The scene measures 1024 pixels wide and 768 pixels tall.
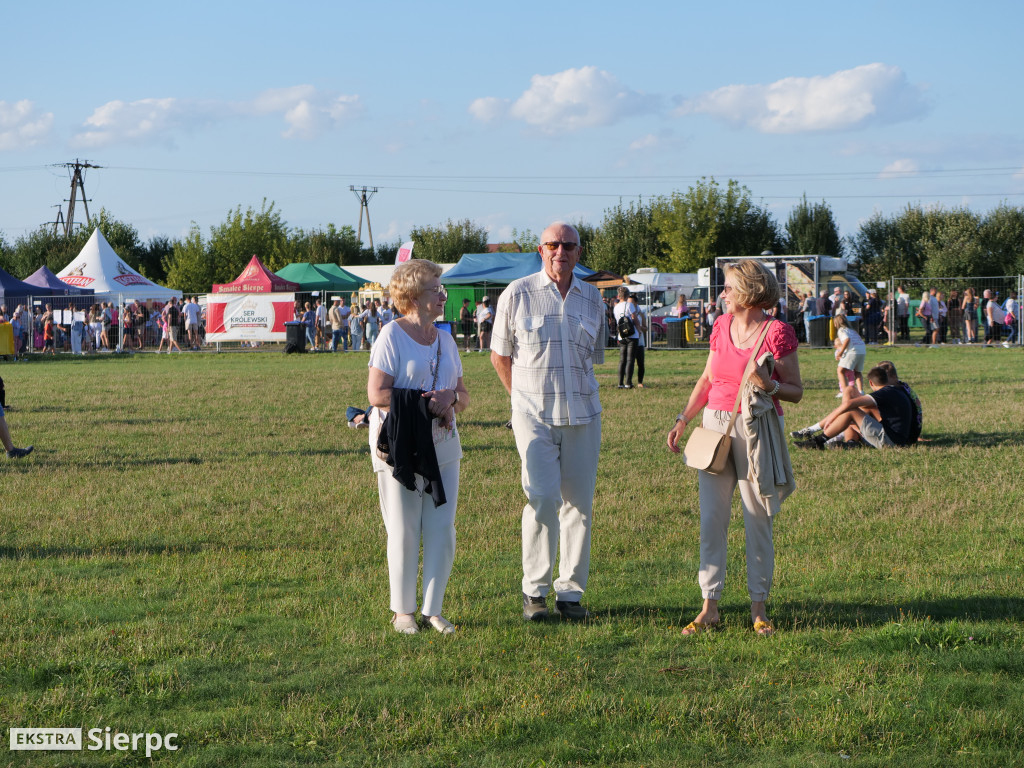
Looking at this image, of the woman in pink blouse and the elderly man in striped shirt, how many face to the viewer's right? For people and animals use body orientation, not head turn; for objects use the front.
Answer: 0

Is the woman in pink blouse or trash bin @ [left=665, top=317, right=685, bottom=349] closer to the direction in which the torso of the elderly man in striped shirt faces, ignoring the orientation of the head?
the woman in pink blouse

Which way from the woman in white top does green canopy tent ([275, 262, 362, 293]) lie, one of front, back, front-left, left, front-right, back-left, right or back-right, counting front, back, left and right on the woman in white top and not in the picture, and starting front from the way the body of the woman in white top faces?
back-left

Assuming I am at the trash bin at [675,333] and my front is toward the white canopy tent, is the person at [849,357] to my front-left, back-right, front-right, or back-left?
back-left

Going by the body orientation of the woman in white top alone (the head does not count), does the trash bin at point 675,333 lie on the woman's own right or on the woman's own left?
on the woman's own left

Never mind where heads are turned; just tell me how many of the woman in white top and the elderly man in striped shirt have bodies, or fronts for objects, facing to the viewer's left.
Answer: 0

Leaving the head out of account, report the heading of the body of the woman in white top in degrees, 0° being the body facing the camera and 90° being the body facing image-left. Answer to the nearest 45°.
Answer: approximately 315°

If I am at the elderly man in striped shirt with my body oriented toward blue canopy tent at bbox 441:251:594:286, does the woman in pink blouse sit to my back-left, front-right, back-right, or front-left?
back-right

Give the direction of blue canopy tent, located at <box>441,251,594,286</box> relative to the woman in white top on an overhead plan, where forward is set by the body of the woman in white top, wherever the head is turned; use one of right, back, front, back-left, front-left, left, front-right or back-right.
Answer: back-left

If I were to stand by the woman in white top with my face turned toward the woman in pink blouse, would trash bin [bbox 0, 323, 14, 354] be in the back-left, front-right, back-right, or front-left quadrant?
back-left

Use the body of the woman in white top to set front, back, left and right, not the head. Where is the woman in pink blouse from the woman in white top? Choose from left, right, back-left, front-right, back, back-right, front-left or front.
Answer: front-left

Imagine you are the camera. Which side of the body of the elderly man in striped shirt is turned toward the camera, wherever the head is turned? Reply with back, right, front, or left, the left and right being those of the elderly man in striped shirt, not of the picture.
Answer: front

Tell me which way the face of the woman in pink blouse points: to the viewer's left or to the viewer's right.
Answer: to the viewer's left

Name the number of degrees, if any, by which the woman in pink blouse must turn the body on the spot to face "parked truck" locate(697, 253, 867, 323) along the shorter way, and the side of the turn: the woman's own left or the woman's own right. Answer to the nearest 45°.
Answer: approximately 135° to the woman's own right

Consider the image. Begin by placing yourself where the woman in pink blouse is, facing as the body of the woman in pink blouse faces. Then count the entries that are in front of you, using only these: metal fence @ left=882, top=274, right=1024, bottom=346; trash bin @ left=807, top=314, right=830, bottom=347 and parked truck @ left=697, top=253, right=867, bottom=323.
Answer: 0

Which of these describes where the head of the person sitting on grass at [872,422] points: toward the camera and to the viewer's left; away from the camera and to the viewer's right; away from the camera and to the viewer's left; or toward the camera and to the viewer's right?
away from the camera and to the viewer's left

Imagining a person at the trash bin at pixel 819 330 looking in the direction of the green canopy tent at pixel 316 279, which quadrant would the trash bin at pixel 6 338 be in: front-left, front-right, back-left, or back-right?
front-left
